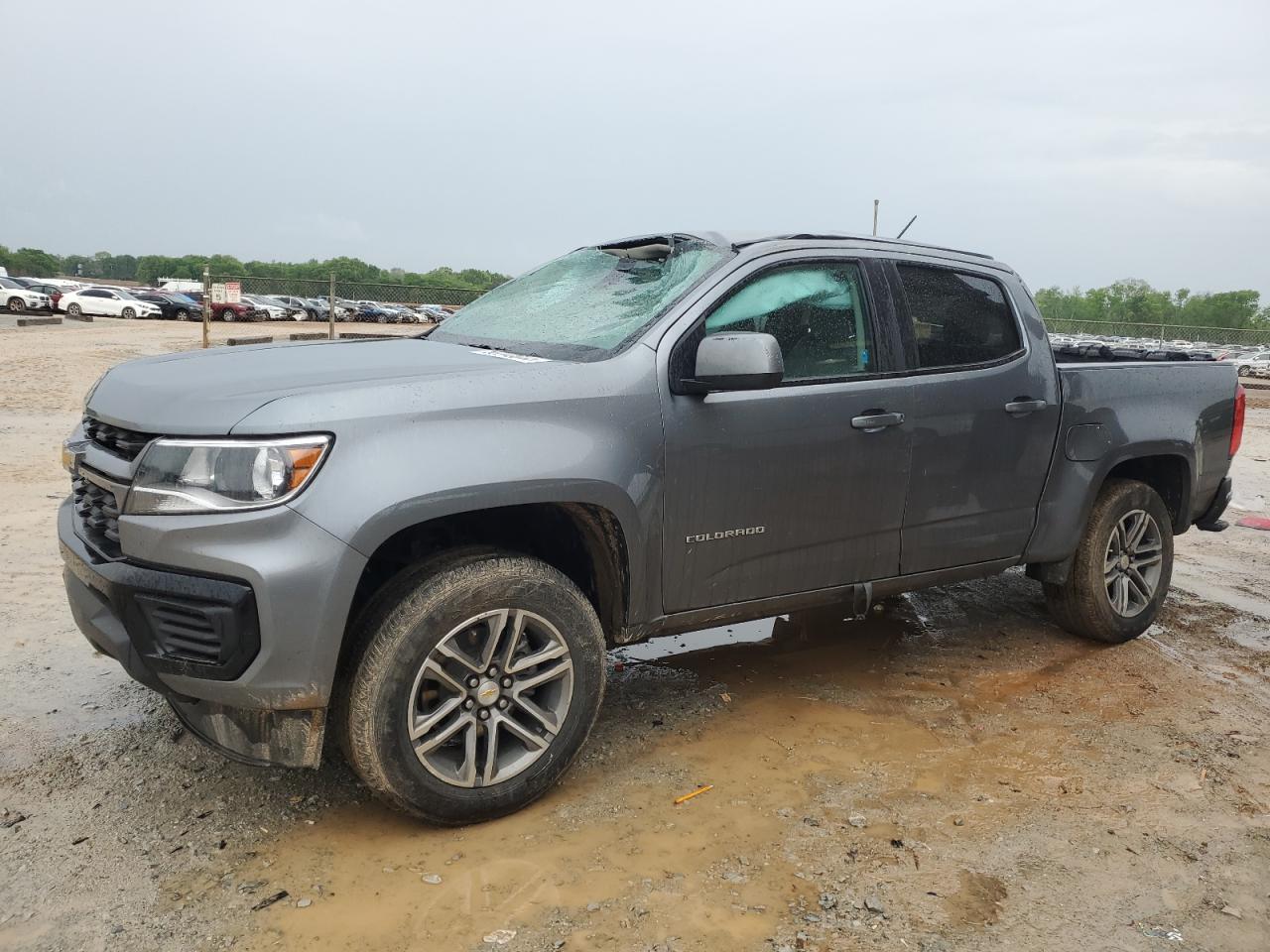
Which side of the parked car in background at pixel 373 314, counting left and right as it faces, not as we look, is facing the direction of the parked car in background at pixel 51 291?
back

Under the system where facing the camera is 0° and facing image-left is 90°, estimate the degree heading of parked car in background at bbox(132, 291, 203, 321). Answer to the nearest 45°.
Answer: approximately 315°

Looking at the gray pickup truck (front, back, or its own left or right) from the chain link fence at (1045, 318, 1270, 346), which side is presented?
back

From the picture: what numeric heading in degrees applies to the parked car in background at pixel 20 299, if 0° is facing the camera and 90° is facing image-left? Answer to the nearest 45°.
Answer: approximately 315°

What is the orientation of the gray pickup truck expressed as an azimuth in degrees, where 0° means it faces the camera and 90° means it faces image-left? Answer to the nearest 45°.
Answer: approximately 45°

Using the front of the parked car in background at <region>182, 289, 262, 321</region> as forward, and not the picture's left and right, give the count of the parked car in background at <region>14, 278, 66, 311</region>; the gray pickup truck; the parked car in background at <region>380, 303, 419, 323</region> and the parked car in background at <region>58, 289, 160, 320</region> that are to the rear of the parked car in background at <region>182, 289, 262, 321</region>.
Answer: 2
